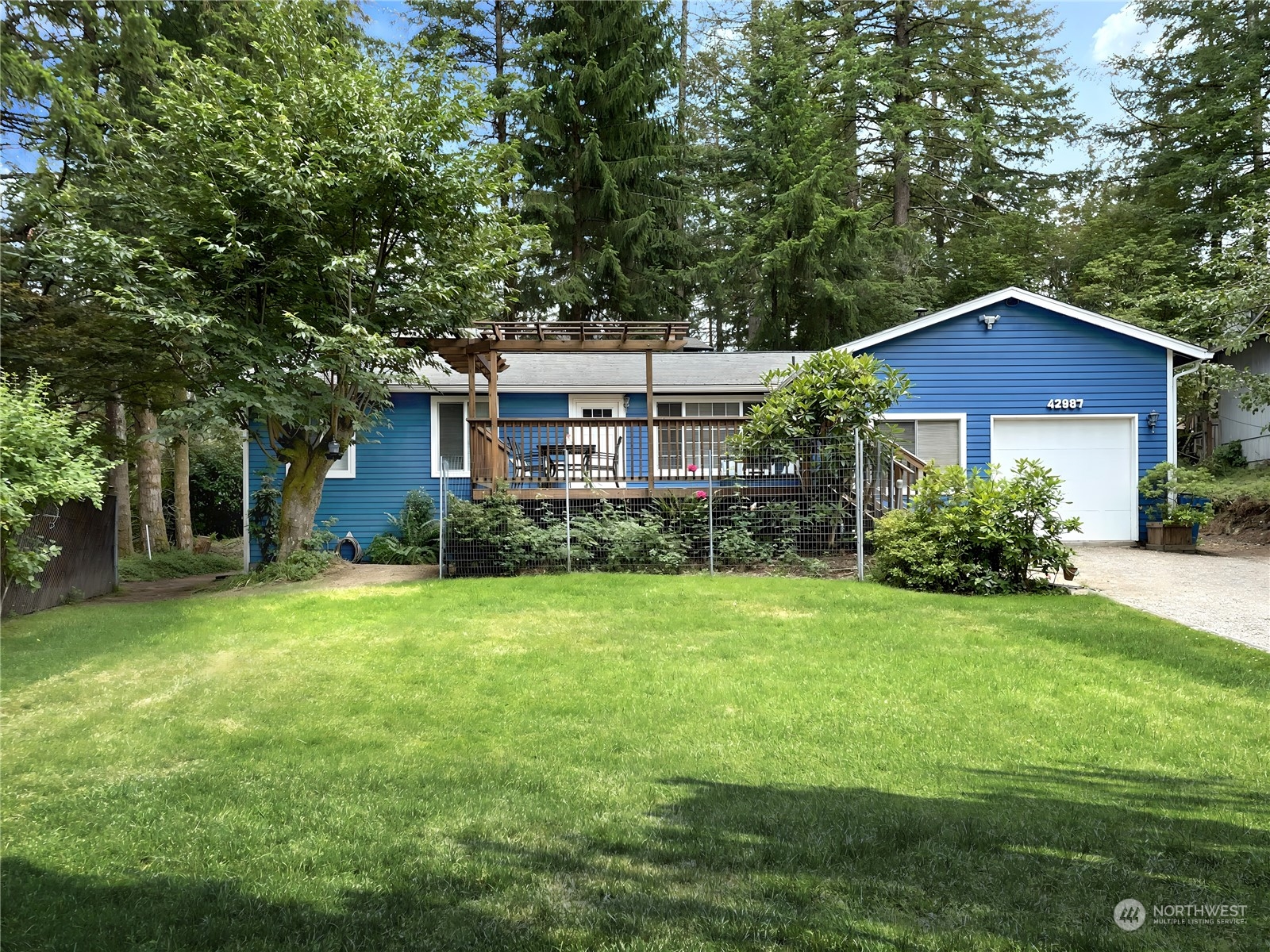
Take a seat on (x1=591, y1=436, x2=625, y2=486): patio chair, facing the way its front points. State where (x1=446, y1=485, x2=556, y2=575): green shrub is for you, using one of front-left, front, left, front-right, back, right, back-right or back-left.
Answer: front-left

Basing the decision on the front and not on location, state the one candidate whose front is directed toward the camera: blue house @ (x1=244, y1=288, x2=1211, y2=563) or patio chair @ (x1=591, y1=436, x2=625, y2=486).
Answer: the blue house

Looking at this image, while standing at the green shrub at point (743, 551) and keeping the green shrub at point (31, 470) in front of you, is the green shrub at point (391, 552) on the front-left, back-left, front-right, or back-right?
front-right

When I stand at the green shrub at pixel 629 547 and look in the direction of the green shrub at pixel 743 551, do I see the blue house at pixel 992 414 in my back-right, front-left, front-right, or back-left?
front-left

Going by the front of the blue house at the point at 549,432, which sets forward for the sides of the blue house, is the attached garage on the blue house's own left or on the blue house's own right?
on the blue house's own left

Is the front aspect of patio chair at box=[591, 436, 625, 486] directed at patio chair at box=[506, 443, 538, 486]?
yes

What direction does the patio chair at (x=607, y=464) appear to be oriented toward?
to the viewer's left

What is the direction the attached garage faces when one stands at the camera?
facing the viewer

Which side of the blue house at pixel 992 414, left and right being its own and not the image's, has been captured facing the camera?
front

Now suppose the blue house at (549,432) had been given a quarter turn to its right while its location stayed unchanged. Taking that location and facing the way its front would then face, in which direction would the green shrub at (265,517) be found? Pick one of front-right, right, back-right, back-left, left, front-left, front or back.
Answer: front

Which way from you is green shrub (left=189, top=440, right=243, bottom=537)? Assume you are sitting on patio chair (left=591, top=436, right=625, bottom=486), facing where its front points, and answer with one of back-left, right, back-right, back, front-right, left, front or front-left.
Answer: front-right

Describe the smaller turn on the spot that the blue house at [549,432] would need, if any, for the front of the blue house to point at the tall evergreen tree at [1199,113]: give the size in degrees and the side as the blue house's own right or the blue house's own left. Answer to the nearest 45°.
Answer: approximately 90° to the blue house's own left

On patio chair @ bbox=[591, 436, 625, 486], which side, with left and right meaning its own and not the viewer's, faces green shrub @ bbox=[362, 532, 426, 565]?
front

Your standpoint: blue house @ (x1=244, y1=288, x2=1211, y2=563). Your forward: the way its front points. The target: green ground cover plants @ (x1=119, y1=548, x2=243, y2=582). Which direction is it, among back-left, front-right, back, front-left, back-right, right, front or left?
right

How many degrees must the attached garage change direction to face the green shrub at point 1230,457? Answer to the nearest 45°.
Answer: approximately 135° to its left

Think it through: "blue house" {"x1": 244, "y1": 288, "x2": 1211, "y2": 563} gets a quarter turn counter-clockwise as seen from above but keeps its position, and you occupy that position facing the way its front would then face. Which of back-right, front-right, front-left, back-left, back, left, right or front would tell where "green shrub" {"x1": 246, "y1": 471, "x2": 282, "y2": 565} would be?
back

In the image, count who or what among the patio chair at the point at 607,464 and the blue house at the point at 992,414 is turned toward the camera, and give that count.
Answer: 1

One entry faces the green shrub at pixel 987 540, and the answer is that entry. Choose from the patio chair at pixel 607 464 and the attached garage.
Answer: the attached garage
